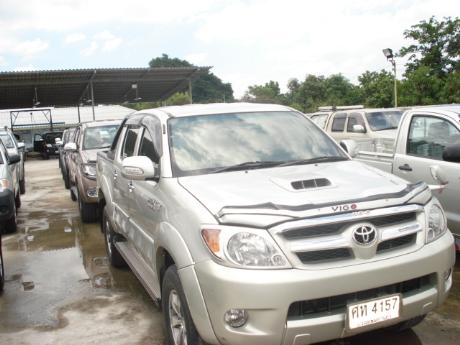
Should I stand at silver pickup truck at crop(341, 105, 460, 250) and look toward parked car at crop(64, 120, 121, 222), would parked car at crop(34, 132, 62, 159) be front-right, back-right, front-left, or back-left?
front-right

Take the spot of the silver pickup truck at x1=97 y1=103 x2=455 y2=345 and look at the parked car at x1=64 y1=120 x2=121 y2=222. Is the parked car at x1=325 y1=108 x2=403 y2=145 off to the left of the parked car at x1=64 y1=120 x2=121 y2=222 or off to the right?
right

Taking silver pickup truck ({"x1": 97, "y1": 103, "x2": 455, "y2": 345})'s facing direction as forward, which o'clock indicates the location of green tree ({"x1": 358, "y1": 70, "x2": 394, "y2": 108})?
The green tree is roughly at 8 o'clock from the silver pickup truck.

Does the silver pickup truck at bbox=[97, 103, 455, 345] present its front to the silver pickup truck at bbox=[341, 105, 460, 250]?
no

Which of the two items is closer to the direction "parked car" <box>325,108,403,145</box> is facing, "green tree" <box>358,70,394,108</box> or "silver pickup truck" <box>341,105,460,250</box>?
the silver pickup truck

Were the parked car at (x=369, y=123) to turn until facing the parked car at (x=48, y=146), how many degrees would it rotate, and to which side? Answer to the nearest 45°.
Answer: approximately 180°

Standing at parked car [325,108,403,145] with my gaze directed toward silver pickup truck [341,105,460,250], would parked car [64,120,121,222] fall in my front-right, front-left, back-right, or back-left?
front-right

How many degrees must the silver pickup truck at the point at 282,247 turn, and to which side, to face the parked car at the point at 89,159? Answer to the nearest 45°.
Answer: approximately 180°

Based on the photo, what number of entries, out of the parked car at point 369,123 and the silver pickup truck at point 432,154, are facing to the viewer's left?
0

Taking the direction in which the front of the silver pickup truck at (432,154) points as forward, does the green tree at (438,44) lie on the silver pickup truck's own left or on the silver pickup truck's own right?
on the silver pickup truck's own left

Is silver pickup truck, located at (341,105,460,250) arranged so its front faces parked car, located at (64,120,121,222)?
no

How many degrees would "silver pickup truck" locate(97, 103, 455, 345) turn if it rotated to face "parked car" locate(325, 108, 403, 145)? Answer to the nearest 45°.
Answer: approximately 135° to its left

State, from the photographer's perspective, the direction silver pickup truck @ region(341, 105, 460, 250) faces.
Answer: facing the viewer and to the right of the viewer

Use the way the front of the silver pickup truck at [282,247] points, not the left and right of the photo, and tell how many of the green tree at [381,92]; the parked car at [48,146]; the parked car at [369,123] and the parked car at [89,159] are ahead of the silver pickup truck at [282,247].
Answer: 0

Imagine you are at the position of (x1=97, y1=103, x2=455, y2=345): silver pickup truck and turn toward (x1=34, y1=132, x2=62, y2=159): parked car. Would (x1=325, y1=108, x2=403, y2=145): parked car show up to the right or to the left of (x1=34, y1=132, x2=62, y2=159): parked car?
right

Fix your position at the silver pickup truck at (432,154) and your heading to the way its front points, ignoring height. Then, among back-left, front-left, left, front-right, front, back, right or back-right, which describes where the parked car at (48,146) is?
back

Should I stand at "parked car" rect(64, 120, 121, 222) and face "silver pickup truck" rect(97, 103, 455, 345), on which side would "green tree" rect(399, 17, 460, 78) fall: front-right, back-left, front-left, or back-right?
back-left
